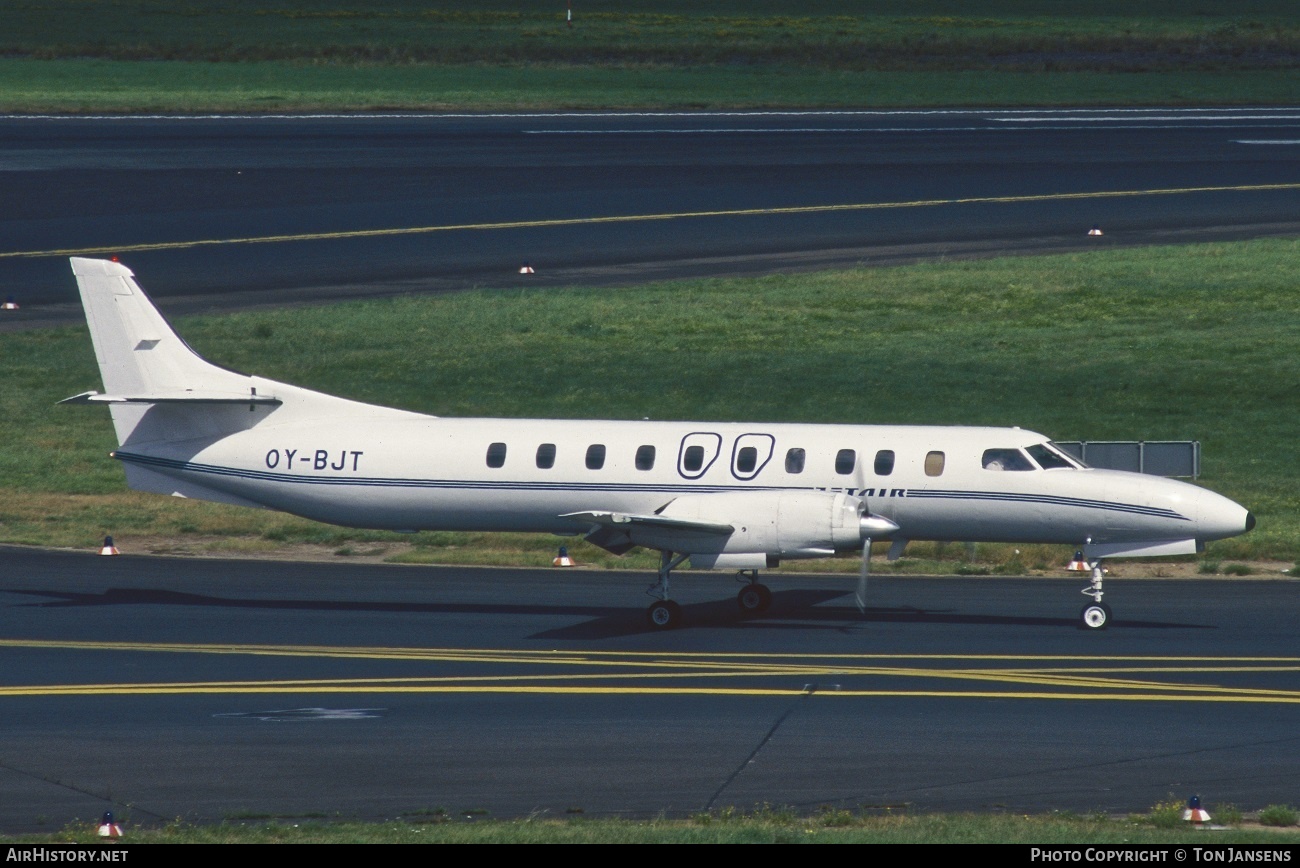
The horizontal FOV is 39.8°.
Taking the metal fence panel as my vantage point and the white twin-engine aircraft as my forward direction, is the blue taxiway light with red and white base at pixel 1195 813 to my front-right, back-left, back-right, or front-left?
front-left

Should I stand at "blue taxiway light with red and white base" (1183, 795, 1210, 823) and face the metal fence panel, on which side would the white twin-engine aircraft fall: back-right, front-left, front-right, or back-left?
front-left

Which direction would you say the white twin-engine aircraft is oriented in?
to the viewer's right

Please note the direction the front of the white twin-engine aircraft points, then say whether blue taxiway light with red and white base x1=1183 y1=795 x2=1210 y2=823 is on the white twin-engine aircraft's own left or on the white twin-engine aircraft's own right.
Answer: on the white twin-engine aircraft's own right

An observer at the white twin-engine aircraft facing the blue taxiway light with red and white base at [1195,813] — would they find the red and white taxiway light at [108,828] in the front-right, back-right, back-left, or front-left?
front-right

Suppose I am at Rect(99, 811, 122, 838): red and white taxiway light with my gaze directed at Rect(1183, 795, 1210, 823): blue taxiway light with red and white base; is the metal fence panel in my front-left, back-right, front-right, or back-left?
front-left

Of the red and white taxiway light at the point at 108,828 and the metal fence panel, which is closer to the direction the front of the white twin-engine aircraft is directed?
the metal fence panel

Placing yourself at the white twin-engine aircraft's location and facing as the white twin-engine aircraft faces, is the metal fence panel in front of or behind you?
in front

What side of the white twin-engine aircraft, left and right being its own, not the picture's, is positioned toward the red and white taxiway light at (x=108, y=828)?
right
